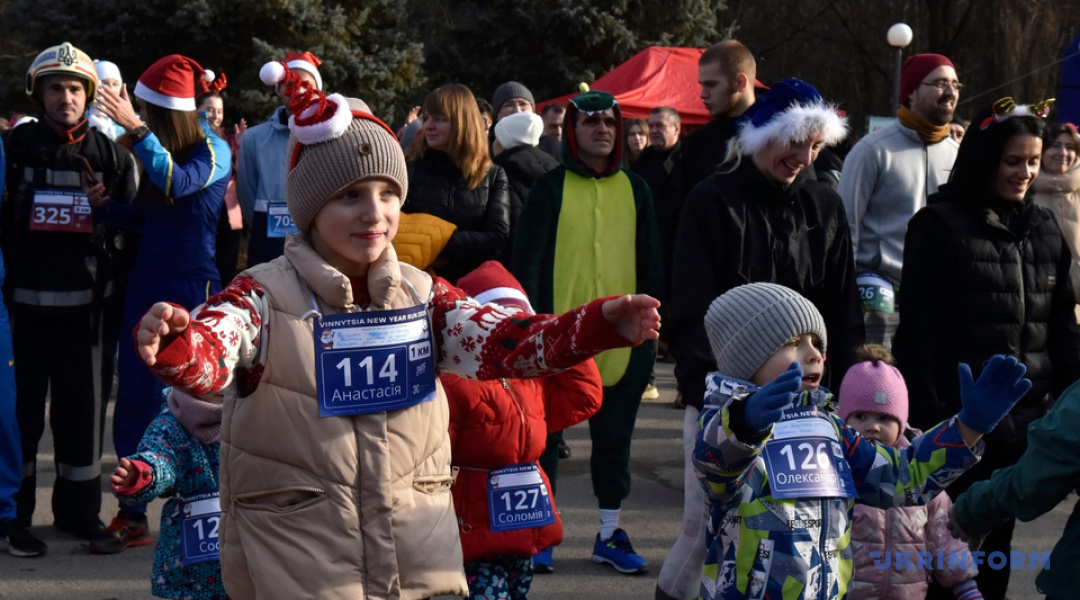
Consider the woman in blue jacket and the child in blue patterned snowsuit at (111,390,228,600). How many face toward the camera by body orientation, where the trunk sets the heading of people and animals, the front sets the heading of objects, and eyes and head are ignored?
1

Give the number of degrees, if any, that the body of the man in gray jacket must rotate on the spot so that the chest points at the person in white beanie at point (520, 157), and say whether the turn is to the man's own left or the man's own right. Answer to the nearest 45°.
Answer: approximately 135° to the man's own right

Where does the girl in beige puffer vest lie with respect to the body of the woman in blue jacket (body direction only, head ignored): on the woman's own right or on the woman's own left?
on the woman's own left

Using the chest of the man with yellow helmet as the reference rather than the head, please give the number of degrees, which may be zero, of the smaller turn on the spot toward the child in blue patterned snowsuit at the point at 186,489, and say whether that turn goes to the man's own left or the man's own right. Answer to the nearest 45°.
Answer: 0° — they already face them

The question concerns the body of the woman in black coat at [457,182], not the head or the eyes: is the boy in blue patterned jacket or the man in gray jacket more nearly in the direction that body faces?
the boy in blue patterned jacket

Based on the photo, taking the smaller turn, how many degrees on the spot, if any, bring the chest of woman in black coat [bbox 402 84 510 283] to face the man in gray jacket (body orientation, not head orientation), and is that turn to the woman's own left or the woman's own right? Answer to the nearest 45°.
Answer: approximately 135° to the woman's own left

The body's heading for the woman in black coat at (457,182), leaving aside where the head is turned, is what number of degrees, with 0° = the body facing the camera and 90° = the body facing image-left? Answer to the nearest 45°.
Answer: approximately 45°

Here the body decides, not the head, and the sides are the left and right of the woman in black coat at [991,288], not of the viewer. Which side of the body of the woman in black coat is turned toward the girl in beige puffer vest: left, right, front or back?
right

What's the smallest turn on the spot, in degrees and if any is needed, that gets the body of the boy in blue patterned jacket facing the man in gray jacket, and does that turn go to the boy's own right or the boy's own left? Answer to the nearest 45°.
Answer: approximately 135° to the boy's own left

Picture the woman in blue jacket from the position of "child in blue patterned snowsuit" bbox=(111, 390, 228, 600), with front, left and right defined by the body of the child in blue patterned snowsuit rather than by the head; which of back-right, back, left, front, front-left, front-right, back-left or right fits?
back

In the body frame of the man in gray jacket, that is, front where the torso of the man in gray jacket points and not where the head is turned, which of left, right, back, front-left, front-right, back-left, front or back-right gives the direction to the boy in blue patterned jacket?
front-right
